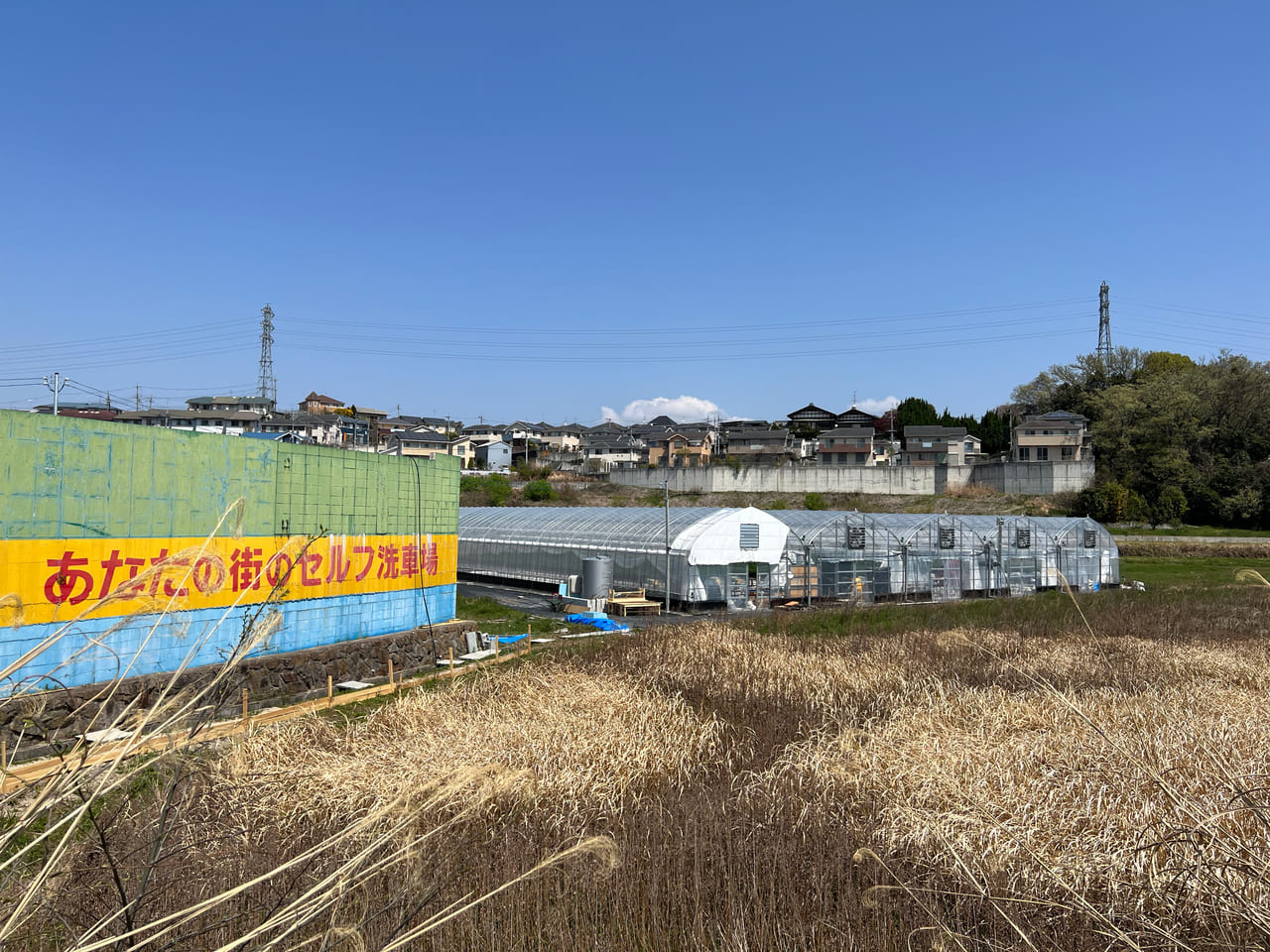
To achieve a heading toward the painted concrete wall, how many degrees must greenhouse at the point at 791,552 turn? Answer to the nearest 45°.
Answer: approximately 90° to its right

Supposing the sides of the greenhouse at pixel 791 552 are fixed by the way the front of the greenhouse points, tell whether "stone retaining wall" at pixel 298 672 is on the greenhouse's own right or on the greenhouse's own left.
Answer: on the greenhouse's own right

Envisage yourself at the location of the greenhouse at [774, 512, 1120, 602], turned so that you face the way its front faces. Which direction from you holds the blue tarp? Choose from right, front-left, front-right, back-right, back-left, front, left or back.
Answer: right

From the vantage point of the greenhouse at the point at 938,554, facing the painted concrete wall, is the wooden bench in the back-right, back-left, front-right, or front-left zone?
front-right

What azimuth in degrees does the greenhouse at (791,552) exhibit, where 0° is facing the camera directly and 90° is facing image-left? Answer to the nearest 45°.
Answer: approximately 315°

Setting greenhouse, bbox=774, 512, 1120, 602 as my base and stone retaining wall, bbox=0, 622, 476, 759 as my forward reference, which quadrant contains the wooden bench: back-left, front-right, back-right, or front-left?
front-right

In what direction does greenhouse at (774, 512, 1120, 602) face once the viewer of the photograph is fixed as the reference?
facing the viewer and to the right of the viewer

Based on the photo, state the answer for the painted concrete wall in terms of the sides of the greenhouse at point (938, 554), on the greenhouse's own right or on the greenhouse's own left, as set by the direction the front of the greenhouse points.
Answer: on the greenhouse's own right
